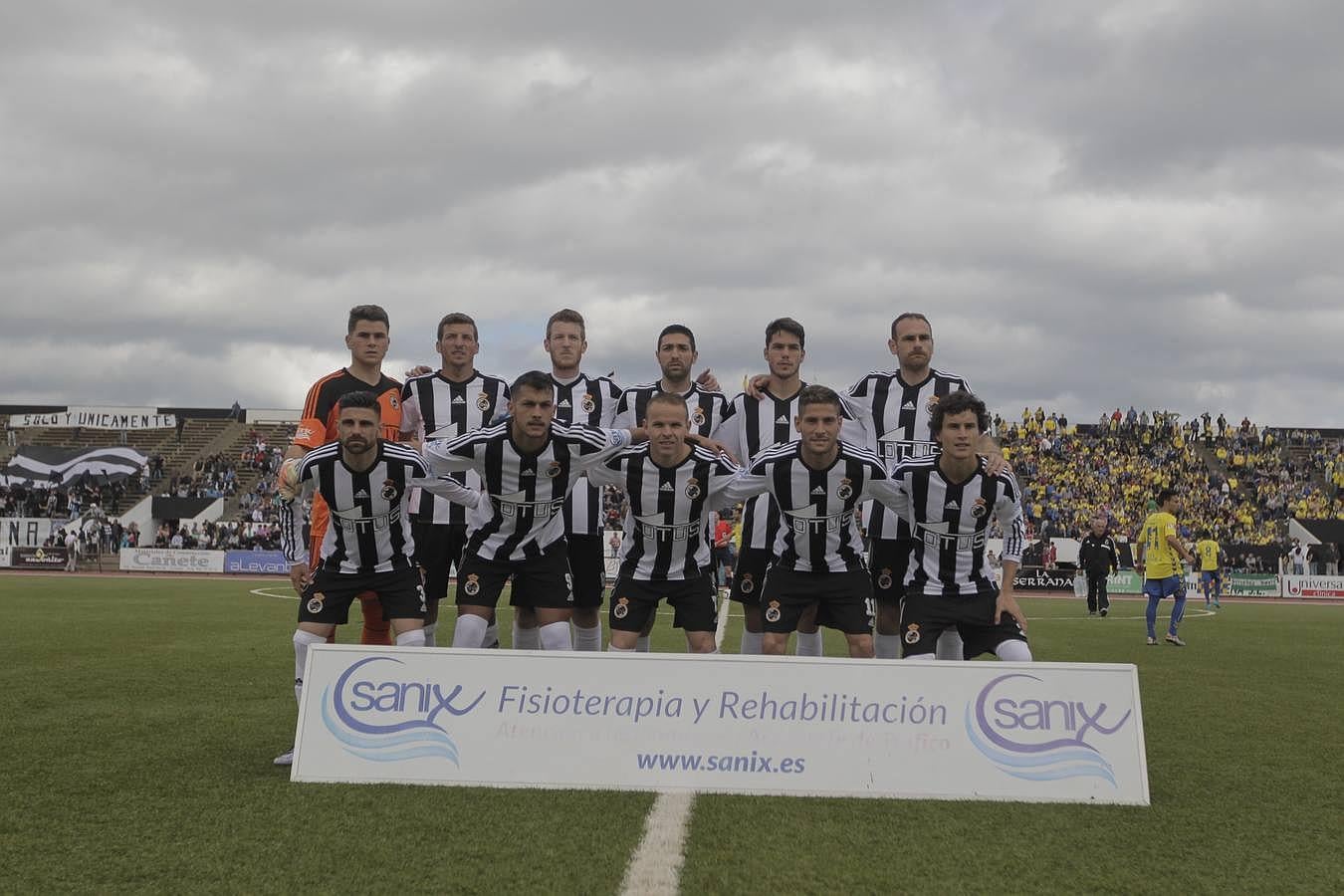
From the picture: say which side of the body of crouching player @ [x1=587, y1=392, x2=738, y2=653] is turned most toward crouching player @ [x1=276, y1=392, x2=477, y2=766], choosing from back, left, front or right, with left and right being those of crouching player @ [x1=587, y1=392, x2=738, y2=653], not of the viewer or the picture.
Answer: right

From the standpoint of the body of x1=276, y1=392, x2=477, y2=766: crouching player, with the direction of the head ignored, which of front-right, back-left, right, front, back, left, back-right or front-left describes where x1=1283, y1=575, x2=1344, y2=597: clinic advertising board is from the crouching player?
back-left
